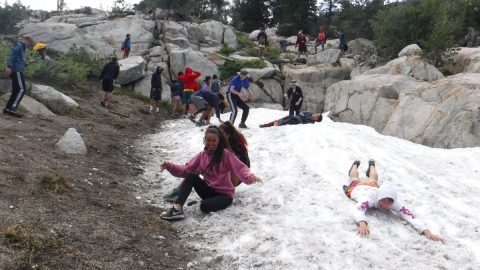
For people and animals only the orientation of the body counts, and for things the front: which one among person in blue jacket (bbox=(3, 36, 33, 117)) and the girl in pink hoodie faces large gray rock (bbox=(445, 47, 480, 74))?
the person in blue jacket

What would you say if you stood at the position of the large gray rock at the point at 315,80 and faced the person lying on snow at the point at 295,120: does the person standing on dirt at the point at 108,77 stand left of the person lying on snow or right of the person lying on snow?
right

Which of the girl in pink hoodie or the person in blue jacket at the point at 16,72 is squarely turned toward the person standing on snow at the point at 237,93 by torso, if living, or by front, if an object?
the person in blue jacket

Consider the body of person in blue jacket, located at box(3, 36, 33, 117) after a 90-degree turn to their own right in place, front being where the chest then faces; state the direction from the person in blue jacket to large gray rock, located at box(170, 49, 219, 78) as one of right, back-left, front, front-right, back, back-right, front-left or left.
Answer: back-left

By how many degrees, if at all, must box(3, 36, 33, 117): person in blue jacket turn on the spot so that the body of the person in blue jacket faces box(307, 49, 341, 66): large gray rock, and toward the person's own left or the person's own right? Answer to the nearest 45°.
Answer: approximately 45° to the person's own left

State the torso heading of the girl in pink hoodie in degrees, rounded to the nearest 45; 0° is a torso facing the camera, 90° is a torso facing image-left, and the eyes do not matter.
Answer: approximately 45°

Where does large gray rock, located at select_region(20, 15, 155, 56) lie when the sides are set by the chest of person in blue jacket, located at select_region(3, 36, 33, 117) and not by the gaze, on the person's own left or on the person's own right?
on the person's own left

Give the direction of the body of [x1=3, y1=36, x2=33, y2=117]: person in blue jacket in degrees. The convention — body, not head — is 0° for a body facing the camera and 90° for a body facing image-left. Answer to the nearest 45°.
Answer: approximately 270°

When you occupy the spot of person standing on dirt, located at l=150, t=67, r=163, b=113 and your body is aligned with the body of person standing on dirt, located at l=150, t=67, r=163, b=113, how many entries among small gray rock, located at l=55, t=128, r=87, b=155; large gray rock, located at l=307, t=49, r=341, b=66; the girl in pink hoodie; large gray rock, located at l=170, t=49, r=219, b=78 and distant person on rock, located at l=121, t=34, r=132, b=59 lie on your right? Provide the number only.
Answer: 2

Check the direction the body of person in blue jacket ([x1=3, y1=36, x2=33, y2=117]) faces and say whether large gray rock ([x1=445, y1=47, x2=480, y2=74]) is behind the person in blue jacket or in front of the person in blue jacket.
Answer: in front

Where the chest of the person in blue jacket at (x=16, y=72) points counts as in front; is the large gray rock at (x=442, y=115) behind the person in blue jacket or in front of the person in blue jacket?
in front

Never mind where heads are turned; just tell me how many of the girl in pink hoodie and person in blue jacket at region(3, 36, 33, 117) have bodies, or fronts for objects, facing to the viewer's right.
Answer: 1
